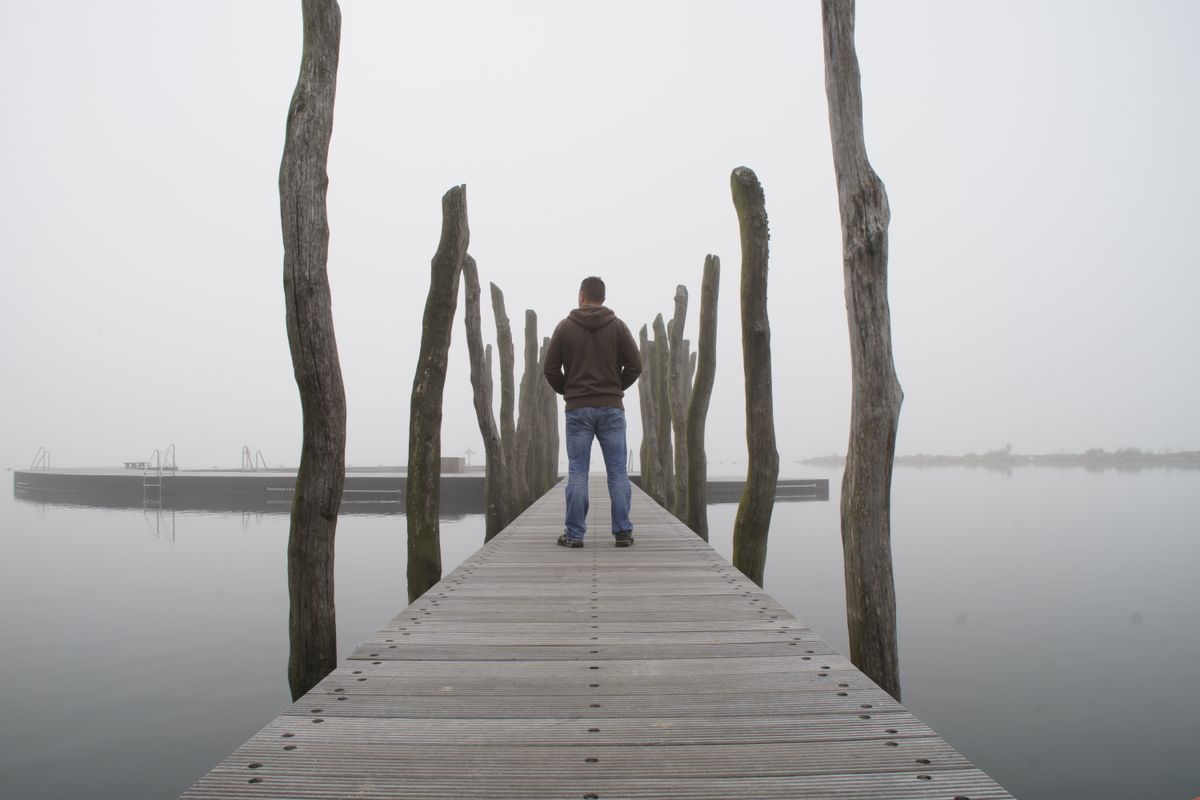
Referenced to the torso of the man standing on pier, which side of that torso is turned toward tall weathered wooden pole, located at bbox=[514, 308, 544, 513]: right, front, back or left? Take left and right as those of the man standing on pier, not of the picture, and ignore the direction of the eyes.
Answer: front

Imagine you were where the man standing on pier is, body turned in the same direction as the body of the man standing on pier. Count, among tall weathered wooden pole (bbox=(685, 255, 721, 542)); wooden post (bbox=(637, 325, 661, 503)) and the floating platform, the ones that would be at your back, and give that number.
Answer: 0

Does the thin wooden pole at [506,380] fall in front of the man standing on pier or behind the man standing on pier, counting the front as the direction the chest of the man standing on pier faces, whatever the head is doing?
in front

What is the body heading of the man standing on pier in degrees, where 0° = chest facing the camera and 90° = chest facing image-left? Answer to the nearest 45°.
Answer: approximately 180°

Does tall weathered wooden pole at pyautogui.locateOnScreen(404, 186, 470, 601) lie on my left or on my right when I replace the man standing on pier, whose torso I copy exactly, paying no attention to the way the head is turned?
on my left

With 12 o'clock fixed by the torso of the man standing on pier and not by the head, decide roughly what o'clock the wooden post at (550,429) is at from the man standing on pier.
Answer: The wooden post is roughly at 12 o'clock from the man standing on pier.

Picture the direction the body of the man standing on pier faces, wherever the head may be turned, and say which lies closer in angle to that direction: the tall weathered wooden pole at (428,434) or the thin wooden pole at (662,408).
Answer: the thin wooden pole

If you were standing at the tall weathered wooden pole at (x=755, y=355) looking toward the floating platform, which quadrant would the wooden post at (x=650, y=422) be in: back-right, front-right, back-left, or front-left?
front-right

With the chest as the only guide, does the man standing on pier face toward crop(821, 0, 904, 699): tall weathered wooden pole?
no

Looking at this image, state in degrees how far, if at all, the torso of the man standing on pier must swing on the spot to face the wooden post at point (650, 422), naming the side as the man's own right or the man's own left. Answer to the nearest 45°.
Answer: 0° — they already face it

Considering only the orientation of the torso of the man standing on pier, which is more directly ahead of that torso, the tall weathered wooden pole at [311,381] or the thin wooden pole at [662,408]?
the thin wooden pole

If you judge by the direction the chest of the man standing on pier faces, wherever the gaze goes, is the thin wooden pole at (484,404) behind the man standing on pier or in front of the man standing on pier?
in front

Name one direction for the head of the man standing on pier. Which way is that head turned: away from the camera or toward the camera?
away from the camera

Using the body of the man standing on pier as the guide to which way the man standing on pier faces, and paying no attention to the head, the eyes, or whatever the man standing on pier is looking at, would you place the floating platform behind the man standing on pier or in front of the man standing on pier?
in front
